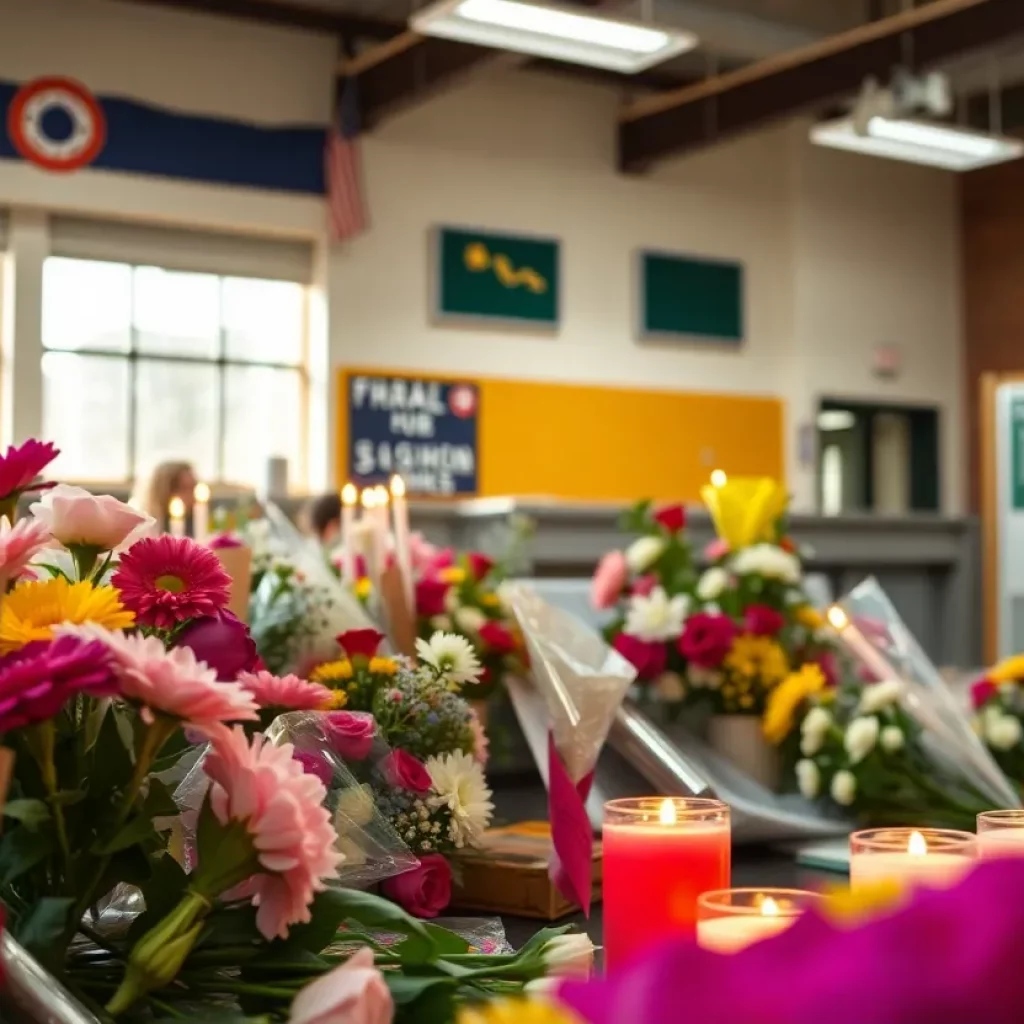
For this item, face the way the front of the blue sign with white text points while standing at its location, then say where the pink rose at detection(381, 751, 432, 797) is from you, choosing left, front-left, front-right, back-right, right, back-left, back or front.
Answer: front

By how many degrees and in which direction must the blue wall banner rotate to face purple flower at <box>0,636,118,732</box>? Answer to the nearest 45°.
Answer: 0° — it already faces it

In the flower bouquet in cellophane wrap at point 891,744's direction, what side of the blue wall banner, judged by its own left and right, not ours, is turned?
front

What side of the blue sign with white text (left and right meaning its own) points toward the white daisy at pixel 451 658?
front

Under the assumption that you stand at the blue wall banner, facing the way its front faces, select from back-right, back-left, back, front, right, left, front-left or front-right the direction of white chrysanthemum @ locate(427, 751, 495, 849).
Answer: front

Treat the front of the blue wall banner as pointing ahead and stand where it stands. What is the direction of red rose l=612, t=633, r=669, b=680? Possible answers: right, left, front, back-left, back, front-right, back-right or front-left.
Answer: front

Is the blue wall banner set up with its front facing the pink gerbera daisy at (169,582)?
yes

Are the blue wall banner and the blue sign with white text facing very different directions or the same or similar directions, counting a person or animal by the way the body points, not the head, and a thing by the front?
same or similar directions

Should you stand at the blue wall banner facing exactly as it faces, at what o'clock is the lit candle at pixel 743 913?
The lit candle is roughly at 12 o'clock from the blue wall banner.

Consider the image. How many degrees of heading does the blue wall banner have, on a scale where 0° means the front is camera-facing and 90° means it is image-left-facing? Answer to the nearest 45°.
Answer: approximately 0°

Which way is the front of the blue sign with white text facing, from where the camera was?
facing the viewer

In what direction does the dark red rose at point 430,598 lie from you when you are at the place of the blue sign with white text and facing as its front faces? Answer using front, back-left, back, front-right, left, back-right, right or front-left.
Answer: front

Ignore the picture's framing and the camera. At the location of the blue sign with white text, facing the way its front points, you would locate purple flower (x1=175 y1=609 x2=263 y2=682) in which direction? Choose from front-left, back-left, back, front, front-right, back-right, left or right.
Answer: front

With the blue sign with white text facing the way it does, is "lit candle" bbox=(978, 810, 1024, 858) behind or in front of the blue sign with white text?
in front

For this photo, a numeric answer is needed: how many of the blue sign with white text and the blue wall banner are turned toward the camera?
2

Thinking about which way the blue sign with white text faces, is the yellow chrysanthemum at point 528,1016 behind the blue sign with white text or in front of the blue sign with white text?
in front

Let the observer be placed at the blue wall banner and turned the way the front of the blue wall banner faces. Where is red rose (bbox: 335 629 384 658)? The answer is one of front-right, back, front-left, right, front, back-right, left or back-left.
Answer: front
